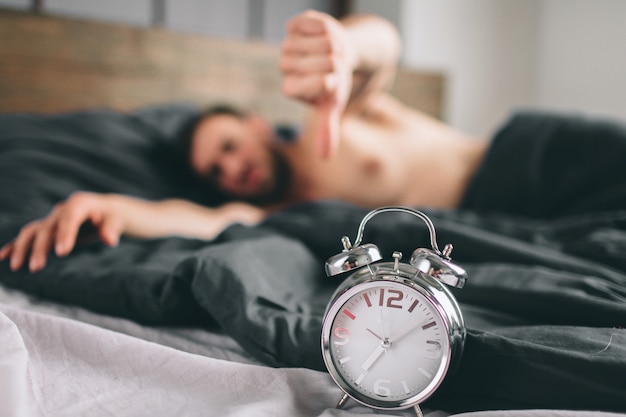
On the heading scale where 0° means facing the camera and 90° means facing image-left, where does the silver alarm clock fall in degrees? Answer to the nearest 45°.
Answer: approximately 0°

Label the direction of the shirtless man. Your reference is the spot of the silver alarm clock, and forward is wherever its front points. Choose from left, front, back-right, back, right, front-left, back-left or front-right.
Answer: back

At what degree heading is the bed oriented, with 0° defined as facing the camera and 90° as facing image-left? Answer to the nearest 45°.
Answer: approximately 315°
